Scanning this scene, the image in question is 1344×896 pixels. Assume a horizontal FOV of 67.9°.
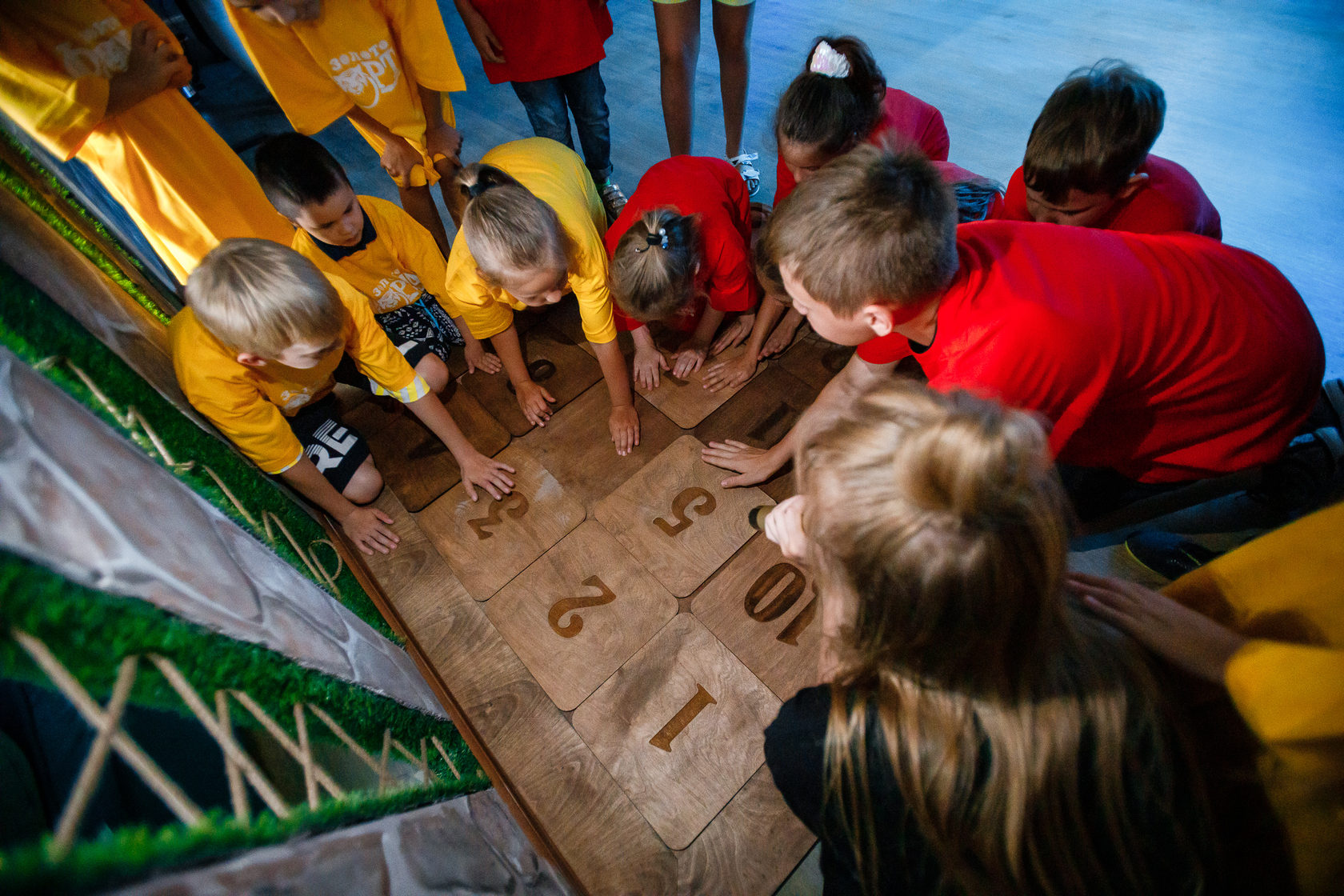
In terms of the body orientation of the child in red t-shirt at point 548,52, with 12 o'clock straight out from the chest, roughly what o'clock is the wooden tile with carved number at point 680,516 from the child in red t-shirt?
The wooden tile with carved number is roughly at 12 o'clock from the child in red t-shirt.

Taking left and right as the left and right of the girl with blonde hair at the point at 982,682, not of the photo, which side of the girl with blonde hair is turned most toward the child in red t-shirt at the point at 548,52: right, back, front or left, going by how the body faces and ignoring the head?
front

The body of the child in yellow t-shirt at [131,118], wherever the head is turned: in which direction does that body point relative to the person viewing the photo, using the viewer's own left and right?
facing the viewer and to the right of the viewer

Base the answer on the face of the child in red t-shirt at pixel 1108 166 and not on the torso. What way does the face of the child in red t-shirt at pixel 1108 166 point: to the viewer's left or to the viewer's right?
to the viewer's left

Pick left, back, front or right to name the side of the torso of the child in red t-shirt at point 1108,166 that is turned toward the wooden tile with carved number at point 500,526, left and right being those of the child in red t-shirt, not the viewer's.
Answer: front

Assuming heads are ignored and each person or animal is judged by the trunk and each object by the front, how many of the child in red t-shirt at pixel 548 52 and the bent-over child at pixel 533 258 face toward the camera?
2

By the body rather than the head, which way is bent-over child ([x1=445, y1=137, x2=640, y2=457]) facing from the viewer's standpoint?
toward the camera

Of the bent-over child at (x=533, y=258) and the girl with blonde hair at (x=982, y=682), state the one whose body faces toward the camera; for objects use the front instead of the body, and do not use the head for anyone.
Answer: the bent-over child

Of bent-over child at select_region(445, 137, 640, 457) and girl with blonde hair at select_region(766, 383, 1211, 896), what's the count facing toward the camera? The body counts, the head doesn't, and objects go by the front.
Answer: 1

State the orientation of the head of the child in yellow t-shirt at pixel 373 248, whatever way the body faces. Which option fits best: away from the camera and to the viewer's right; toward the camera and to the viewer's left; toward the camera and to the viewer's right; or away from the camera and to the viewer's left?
toward the camera and to the viewer's right

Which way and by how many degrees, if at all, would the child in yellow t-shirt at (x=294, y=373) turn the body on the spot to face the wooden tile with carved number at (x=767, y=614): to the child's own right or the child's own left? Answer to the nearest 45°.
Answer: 0° — they already face it

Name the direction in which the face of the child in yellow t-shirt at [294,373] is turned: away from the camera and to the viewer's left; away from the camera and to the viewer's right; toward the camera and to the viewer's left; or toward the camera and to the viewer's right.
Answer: toward the camera and to the viewer's right
